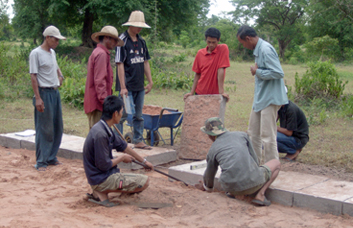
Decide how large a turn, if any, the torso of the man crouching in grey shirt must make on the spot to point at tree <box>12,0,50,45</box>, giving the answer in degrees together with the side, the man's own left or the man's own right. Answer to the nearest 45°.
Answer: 0° — they already face it

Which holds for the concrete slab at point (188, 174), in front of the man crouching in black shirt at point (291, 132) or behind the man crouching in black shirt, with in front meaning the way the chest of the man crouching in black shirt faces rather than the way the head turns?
in front

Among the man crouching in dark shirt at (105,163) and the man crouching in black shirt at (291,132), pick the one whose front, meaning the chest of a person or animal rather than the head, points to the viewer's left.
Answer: the man crouching in black shirt

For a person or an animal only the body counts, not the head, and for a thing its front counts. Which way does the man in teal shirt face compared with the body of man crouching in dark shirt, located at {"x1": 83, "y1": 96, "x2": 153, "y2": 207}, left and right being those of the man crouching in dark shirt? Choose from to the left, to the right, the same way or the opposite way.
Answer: the opposite way

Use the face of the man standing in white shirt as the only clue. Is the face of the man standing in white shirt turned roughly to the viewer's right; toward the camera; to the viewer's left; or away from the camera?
to the viewer's right

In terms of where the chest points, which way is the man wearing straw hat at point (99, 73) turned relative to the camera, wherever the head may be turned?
to the viewer's right

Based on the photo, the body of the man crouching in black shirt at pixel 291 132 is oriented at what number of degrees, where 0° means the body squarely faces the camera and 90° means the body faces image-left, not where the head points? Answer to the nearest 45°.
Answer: approximately 90°

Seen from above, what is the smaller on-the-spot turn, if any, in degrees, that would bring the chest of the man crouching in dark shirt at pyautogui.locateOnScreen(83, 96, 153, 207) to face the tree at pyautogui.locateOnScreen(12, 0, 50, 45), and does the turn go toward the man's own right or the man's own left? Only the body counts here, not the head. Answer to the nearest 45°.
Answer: approximately 90° to the man's own left

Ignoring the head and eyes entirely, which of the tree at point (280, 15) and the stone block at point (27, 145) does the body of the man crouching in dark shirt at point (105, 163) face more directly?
the tree

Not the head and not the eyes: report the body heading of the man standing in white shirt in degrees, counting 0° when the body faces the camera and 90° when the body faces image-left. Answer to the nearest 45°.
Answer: approximately 315°

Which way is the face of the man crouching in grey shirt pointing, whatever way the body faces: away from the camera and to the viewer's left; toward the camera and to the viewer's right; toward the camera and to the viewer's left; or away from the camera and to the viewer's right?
away from the camera and to the viewer's left

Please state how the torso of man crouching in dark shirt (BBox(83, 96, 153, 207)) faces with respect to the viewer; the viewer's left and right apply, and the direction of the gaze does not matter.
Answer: facing to the right of the viewer
